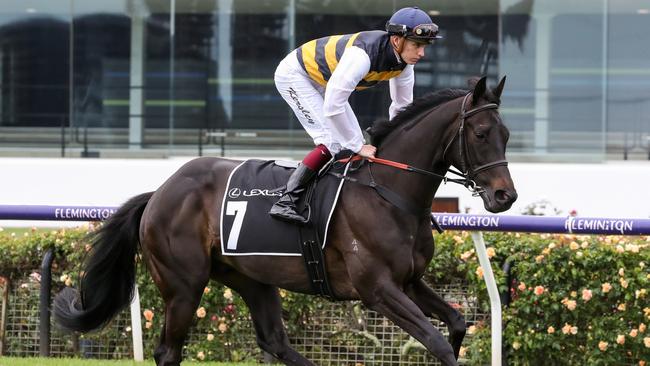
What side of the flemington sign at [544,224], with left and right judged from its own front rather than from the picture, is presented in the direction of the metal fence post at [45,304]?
right

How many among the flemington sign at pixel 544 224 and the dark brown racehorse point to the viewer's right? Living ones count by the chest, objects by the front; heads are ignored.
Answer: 1

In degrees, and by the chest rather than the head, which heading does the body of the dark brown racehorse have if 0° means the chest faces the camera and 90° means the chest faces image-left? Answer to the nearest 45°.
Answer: approximately 270°

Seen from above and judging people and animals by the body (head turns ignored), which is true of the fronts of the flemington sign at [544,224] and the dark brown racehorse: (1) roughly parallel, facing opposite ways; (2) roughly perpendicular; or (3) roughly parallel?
roughly perpendicular

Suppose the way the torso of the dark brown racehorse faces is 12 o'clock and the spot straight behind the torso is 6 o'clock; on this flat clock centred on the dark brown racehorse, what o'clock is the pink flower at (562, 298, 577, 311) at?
The pink flower is roughly at 11 o'clock from the dark brown racehorse.

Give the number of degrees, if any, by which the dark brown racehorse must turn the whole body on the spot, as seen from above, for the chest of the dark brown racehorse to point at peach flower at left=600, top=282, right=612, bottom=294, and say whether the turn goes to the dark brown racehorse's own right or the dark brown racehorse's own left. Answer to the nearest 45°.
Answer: approximately 45° to the dark brown racehorse's own left

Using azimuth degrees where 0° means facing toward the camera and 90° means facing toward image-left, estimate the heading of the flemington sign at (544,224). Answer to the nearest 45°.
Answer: approximately 0°
